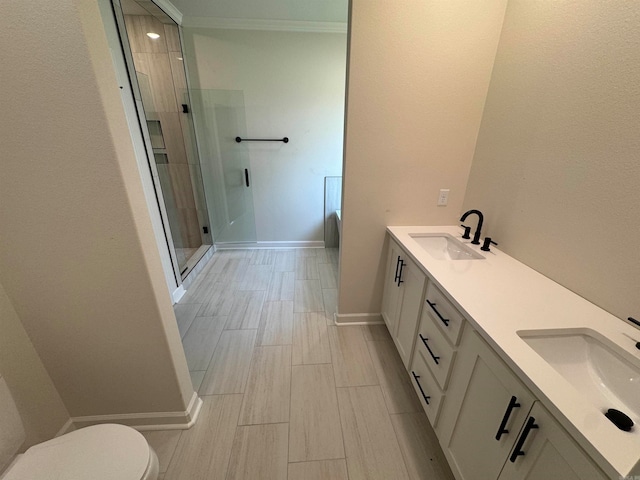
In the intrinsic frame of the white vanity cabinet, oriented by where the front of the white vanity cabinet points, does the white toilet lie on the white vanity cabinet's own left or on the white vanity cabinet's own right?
on the white vanity cabinet's own left

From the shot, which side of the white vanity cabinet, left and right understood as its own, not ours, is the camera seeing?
left

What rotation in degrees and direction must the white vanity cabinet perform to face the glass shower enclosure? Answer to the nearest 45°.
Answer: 0° — it already faces it

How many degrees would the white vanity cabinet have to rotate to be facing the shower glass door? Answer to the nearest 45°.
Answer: approximately 45° to its right
